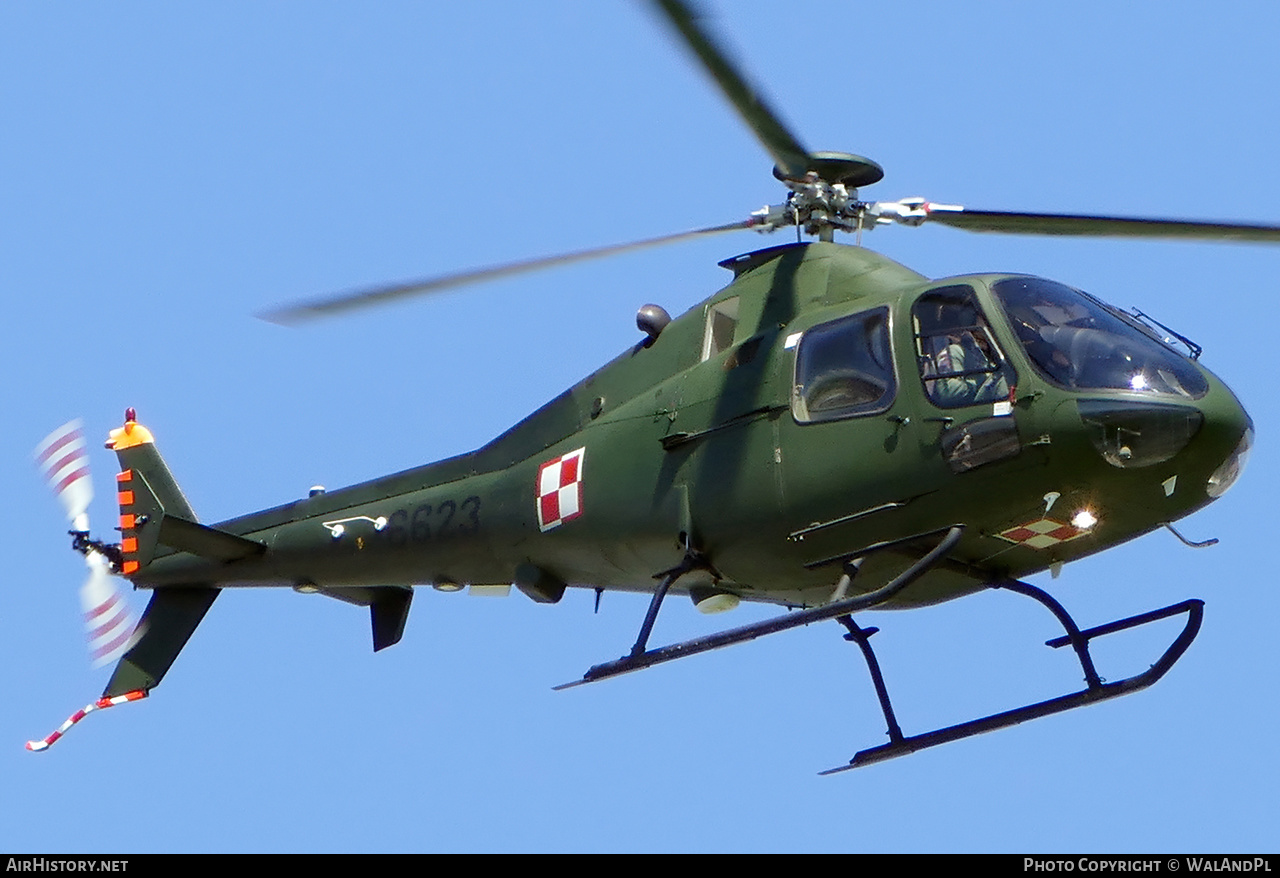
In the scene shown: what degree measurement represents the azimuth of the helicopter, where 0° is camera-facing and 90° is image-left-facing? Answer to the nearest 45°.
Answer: approximately 315°
